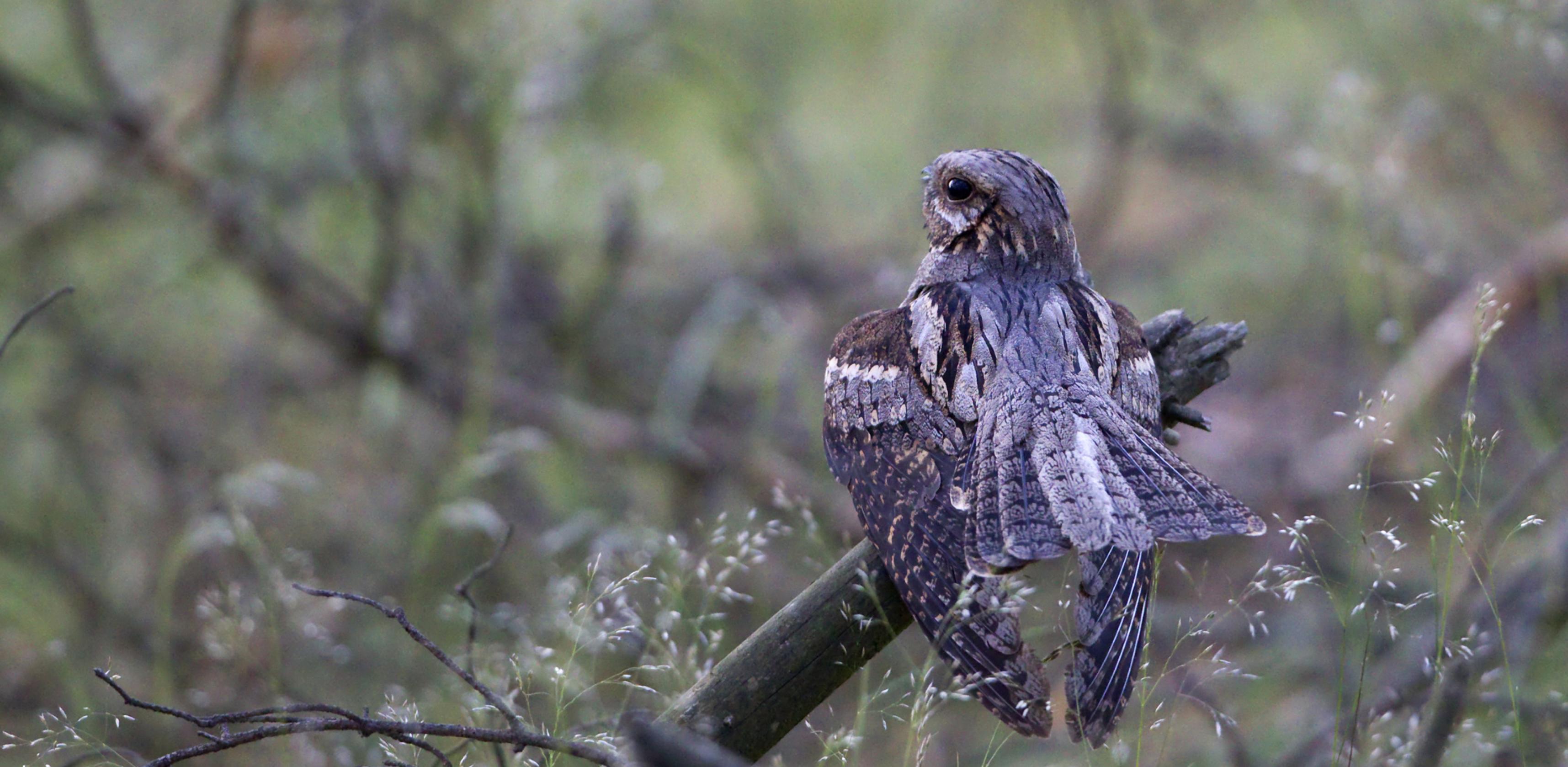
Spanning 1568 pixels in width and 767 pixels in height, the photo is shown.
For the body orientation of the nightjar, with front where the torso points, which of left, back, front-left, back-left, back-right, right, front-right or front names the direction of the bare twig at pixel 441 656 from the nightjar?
back-left

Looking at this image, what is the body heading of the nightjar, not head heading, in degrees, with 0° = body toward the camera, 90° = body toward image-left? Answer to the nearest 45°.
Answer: approximately 180°

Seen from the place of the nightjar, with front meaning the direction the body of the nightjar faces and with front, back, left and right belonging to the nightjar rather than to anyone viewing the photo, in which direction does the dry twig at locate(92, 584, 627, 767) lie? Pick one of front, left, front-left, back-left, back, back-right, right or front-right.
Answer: back-left
